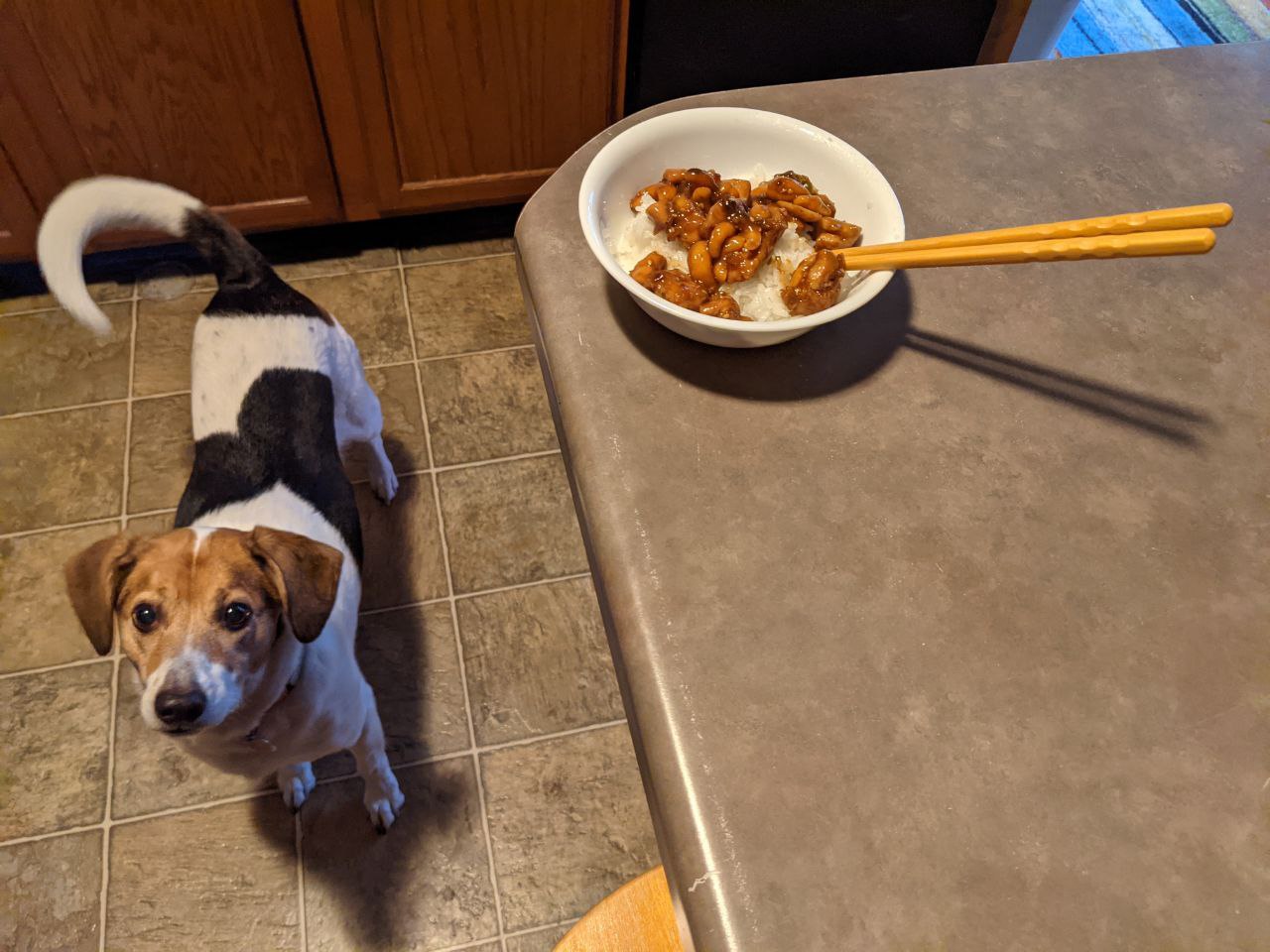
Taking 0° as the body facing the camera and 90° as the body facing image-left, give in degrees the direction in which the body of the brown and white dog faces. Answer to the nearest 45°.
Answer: approximately 0°

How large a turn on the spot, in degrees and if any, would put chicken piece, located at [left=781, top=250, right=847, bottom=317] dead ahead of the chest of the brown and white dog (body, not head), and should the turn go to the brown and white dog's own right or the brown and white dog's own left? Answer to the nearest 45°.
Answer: approximately 45° to the brown and white dog's own left

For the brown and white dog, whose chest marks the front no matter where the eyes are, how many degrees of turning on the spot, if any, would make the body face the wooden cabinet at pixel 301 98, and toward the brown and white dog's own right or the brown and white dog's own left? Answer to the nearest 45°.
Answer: approximately 135° to the brown and white dog's own left

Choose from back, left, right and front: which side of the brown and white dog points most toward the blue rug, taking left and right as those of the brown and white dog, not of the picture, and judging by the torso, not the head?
left

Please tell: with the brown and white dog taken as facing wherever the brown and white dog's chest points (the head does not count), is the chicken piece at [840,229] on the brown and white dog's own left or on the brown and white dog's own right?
on the brown and white dog's own left

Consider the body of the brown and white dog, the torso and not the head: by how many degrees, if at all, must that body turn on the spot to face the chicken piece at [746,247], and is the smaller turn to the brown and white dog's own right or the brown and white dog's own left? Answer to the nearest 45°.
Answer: approximately 45° to the brown and white dog's own left
